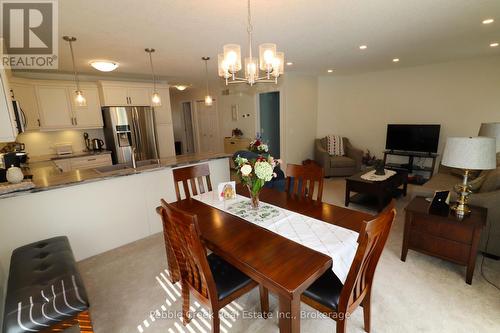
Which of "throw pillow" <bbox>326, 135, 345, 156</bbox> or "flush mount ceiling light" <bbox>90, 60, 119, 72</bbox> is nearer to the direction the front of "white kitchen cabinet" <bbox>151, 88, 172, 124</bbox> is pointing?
the flush mount ceiling light

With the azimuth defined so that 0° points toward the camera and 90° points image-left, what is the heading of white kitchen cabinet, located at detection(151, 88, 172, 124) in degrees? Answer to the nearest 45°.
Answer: approximately 0°

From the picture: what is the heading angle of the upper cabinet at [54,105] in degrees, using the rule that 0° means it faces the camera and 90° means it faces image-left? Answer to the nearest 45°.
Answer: approximately 0°

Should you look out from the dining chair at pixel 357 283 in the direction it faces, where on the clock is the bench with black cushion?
The bench with black cushion is roughly at 10 o'clock from the dining chair.

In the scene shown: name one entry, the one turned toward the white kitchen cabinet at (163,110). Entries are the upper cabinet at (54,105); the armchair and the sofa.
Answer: the sofa

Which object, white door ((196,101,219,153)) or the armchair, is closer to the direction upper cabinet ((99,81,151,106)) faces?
the armchair

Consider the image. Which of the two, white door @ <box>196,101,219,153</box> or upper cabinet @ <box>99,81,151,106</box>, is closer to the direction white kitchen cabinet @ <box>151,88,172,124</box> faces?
the upper cabinet

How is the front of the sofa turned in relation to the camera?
facing to the left of the viewer

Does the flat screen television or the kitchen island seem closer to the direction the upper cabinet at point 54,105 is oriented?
the kitchen island
